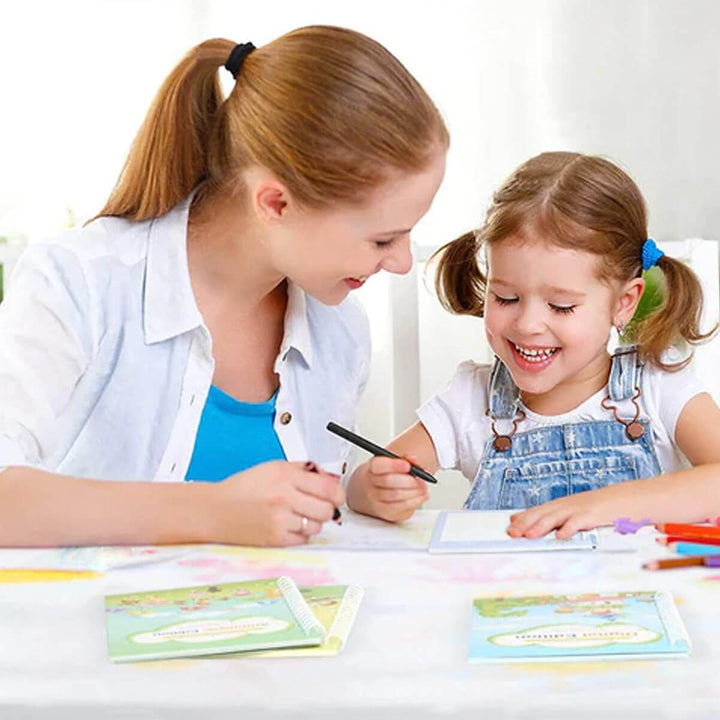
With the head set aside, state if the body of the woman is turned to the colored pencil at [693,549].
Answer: yes

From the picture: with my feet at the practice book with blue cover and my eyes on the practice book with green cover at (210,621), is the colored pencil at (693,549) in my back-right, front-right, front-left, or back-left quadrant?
back-right

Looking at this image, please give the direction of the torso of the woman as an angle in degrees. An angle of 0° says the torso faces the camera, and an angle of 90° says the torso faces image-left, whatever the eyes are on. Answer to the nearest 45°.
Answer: approximately 315°

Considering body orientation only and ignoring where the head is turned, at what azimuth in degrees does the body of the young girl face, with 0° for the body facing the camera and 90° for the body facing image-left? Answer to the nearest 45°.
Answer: approximately 0°

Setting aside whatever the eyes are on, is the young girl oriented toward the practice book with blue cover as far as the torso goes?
yes

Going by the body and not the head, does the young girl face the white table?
yes

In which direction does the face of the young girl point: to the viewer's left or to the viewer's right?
to the viewer's left
